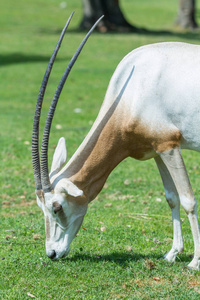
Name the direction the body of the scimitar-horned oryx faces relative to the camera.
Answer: to the viewer's left
